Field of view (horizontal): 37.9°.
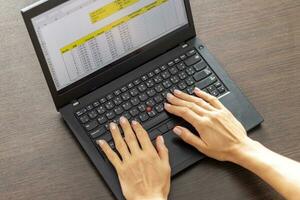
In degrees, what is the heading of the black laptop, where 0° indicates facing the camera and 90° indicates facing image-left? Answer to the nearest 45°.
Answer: approximately 315°
